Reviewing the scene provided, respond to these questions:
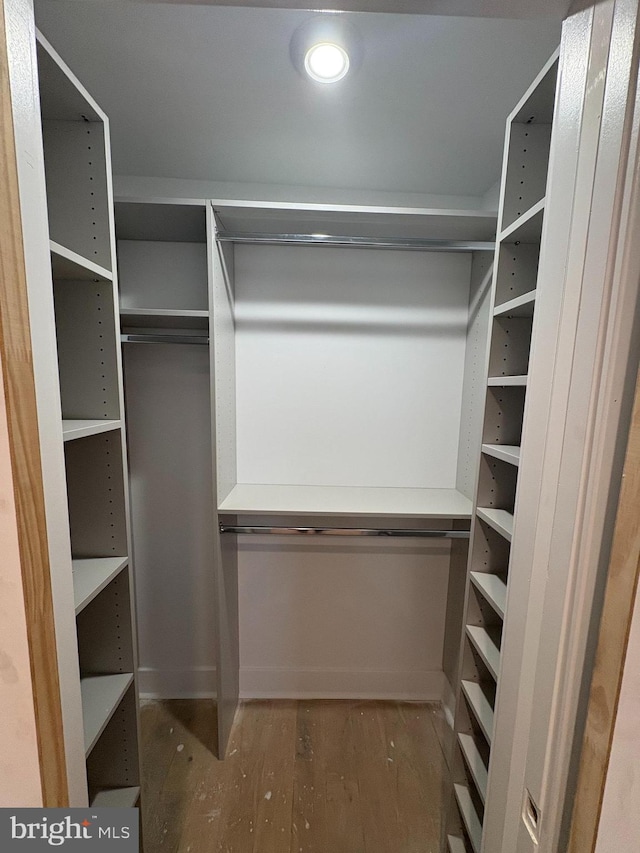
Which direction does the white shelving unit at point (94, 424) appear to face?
to the viewer's right

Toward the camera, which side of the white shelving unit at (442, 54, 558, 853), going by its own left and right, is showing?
left
